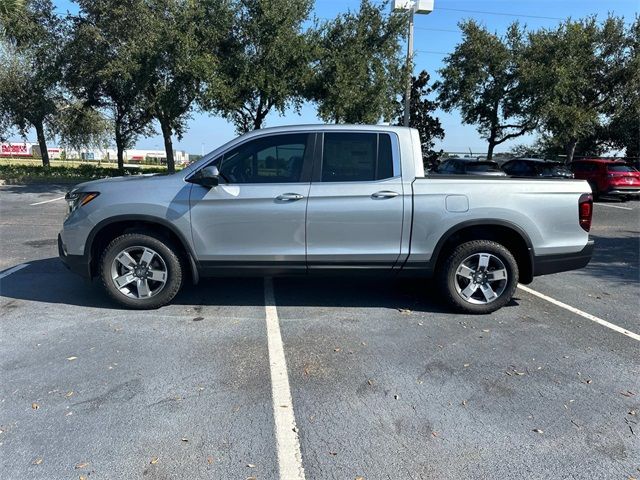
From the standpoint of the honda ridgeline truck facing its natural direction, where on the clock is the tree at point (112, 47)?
The tree is roughly at 2 o'clock from the honda ridgeline truck.

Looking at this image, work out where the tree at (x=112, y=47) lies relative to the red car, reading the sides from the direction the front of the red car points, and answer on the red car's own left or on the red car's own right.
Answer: on the red car's own left

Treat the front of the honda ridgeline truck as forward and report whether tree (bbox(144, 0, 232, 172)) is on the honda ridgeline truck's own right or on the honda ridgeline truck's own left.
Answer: on the honda ridgeline truck's own right

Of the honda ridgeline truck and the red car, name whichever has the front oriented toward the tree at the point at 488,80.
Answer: the red car

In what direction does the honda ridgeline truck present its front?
to the viewer's left

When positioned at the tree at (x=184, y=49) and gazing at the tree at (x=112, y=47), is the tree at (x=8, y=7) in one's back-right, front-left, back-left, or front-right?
front-left

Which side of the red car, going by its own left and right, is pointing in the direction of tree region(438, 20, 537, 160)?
front

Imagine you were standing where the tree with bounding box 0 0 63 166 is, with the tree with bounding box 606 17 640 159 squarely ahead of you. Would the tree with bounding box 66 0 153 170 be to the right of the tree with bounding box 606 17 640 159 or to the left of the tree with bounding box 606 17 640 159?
right

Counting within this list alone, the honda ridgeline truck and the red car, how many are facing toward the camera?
0

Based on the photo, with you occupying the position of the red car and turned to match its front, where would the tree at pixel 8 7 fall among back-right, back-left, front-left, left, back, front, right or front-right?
left
